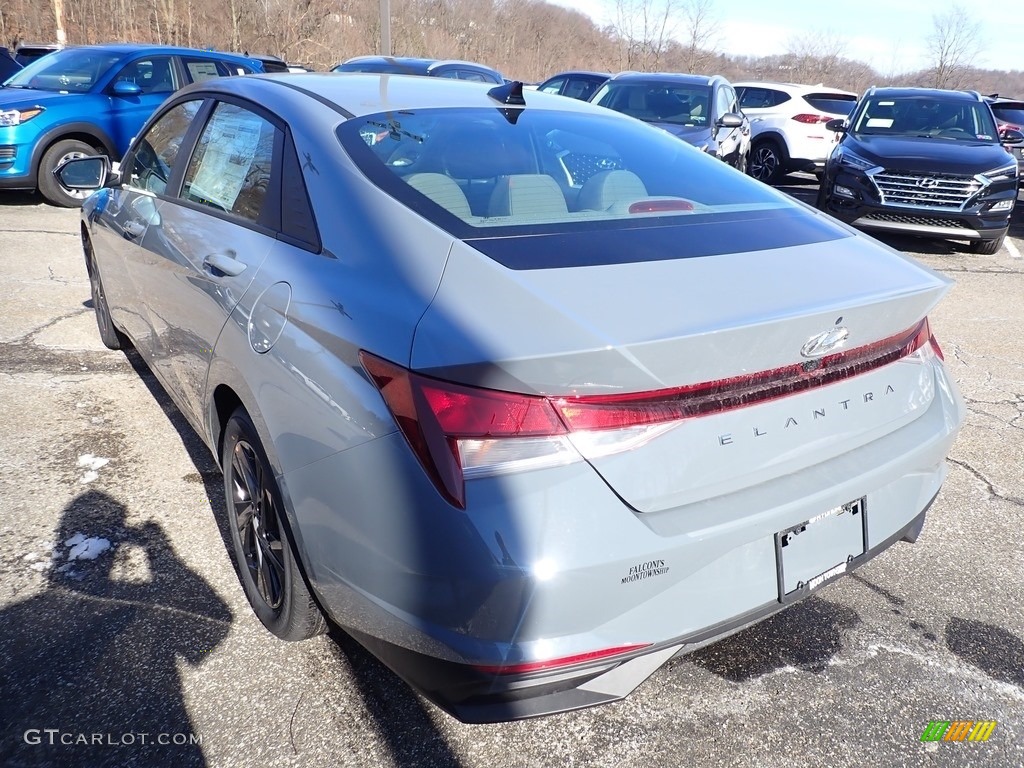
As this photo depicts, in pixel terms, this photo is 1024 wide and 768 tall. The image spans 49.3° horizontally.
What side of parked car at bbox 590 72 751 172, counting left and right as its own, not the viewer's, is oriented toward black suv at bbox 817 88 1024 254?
left

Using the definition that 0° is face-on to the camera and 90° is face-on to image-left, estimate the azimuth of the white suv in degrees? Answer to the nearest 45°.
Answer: approximately 135°

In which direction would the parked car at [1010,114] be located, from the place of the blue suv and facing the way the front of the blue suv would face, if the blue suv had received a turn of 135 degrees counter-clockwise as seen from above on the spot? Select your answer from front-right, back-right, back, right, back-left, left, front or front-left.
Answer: front

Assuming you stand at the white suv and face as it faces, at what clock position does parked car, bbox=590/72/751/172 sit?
The parked car is roughly at 8 o'clock from the white suv.
